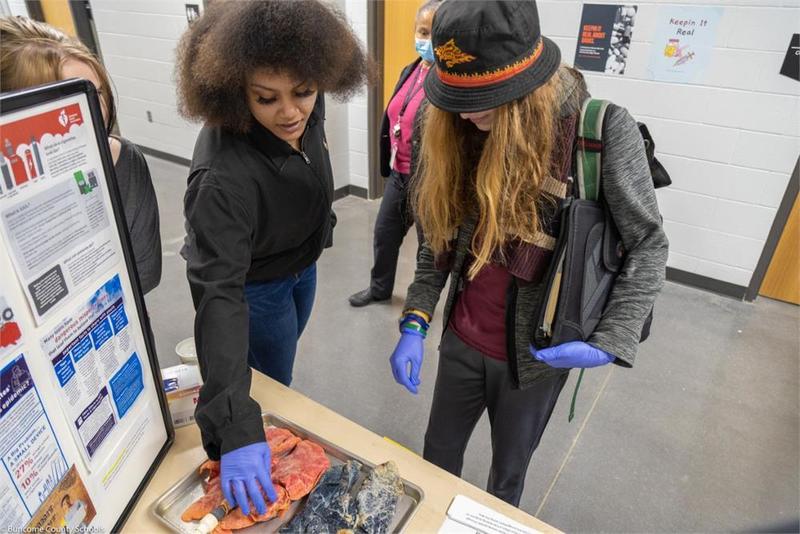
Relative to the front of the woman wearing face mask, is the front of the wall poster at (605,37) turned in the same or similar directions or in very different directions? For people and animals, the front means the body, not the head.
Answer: same or similar directions

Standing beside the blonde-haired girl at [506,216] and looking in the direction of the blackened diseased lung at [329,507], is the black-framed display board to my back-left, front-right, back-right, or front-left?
front-right

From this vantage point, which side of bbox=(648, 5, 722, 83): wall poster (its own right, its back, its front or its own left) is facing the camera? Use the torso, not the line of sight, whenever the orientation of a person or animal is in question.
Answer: front

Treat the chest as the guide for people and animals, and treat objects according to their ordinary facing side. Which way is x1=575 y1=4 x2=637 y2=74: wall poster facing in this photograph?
toward the camera

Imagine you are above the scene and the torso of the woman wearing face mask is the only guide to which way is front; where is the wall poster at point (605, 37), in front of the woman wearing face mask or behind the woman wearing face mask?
behind

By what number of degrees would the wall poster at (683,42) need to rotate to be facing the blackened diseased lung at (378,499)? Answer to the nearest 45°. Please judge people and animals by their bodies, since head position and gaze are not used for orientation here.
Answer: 0° — it already faces it

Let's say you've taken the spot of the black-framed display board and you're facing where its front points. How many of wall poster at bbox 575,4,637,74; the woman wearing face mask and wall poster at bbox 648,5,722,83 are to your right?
0

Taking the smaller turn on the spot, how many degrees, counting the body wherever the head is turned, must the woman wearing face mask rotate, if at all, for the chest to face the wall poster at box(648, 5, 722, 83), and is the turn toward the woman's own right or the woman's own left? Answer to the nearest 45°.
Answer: approximately 135° to the woman's own left

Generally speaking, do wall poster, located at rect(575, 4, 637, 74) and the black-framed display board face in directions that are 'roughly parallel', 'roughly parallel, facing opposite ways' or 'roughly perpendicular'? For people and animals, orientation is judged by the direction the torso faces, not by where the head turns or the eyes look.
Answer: roughly perpendicular

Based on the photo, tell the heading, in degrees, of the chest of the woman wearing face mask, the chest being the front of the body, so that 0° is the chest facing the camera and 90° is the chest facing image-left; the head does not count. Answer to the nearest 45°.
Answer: approximately 45°

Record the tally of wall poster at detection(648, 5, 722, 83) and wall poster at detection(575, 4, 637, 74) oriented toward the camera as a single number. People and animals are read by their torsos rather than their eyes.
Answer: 2

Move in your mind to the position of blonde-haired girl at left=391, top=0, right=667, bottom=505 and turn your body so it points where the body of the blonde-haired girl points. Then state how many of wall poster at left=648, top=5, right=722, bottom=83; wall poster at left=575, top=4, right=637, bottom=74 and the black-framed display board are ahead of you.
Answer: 1

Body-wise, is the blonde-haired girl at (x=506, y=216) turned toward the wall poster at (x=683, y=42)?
no
